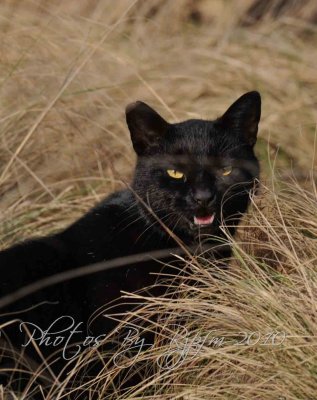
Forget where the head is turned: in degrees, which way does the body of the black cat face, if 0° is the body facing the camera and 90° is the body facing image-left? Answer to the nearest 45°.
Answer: approximately 315°
